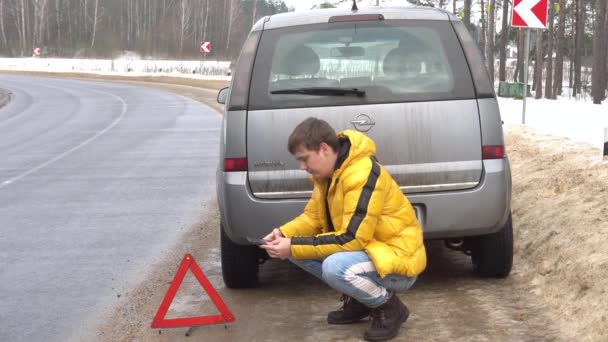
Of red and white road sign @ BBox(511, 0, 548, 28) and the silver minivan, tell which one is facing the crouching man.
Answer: the red and white road sign

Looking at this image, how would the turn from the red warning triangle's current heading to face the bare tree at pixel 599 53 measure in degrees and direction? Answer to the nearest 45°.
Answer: approximately 135° to its left

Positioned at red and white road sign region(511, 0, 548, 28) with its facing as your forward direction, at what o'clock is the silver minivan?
The silver minivan is roughly at 12 o'clock from the red and white road sign.

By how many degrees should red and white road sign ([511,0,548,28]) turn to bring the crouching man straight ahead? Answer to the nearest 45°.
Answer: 0° — it already faces them

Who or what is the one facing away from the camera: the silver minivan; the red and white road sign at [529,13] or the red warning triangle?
the silver minivan

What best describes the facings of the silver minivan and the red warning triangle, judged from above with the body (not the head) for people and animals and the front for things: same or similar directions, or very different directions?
very different directions

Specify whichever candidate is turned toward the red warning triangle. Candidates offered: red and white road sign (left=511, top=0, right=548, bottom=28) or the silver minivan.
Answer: the red and white road sign

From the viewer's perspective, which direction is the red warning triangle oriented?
toward the camera

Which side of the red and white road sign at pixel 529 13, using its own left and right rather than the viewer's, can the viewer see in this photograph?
front

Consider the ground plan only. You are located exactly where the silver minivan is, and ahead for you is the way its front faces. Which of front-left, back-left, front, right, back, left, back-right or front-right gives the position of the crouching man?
back

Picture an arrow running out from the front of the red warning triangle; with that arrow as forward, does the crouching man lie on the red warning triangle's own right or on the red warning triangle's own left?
on the red warning triangle's own left

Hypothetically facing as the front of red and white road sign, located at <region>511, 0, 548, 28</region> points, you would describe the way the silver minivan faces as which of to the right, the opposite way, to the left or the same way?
the opposite way

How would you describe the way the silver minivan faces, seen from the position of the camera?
facing away from the viewer

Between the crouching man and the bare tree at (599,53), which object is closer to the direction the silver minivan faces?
the bare tree
